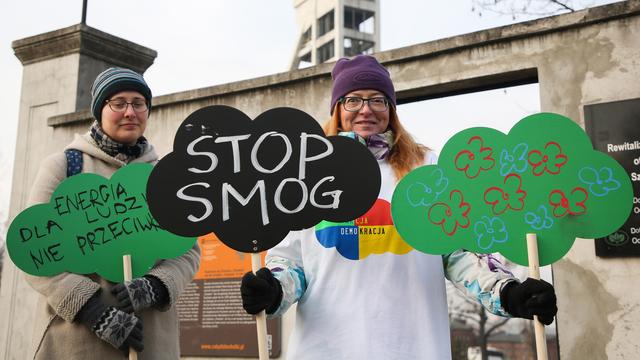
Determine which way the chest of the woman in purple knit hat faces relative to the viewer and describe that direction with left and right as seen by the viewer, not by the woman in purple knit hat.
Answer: facing the viewer

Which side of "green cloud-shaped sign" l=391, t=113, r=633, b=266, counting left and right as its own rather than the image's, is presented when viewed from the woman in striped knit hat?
right

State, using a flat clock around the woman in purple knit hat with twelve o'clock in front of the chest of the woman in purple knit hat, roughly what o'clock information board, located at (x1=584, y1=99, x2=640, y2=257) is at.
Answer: The information board is roughly at 7 o'clock from the woman in purple knit hat.

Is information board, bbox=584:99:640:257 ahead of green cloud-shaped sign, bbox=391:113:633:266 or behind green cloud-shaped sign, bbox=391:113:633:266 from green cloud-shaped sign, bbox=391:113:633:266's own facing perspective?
behind

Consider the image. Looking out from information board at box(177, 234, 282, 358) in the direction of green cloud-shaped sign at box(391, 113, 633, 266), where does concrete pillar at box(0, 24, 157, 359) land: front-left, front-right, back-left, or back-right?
back-right

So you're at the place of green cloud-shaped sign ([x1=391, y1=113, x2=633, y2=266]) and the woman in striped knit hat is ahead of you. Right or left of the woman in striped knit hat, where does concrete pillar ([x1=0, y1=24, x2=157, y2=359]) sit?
right

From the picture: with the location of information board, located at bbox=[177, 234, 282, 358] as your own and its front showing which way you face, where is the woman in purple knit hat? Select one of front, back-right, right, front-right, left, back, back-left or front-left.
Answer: front

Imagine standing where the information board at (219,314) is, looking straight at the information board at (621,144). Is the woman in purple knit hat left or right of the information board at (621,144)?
right

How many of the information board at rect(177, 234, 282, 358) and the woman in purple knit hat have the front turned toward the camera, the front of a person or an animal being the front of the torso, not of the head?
2

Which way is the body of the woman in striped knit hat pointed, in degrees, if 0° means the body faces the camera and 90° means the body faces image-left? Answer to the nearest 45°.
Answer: approximately 315°

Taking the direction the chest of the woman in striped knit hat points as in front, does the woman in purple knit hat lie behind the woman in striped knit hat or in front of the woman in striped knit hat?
in front
